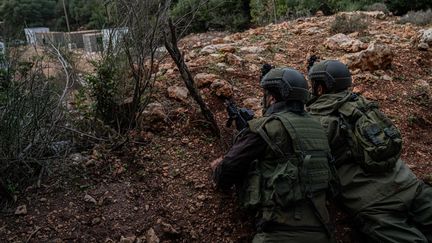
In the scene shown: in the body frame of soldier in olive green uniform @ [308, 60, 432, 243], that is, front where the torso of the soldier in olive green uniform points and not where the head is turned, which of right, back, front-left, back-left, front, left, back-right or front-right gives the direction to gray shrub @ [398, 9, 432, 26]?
front-right

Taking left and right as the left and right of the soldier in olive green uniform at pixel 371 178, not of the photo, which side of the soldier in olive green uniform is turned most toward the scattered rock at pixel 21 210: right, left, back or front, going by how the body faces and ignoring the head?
left

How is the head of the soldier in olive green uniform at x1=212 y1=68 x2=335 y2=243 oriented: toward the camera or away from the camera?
away from the camera

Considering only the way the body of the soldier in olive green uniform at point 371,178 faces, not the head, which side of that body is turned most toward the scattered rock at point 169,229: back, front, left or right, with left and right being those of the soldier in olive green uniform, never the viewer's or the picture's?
left

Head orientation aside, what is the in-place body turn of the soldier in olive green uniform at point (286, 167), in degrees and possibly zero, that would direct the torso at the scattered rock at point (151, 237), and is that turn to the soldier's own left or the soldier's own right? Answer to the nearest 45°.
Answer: approximately 45° to the soldier's own left

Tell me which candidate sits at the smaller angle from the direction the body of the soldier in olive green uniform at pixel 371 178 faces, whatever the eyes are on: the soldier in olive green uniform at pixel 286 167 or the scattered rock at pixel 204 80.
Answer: the scattered rock

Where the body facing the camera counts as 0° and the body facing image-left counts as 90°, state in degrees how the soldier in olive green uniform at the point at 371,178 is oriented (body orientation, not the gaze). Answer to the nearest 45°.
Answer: approximately 135°

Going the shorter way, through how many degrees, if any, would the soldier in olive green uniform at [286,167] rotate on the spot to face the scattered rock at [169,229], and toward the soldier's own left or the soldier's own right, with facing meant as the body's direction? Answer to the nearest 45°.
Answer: approximately 45° to the soldier's own left

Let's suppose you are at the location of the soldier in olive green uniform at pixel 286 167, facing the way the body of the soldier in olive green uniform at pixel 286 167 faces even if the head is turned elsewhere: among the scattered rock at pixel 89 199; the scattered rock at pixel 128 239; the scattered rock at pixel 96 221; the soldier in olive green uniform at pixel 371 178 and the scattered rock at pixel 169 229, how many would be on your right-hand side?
1

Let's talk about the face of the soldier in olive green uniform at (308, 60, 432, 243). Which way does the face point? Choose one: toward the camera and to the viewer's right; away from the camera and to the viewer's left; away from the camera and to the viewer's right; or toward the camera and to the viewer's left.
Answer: away from the camera and to the viewer's left

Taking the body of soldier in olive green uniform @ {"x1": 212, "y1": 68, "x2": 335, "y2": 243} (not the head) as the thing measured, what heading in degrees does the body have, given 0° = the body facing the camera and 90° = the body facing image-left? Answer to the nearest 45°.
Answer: approximately 135°

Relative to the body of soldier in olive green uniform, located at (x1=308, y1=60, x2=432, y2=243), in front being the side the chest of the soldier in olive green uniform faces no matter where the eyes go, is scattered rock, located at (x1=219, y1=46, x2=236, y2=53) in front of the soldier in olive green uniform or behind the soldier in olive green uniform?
in front

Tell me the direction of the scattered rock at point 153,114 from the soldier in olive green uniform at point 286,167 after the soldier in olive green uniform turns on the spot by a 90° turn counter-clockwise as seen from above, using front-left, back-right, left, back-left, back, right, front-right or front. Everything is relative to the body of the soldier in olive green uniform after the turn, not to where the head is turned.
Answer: right

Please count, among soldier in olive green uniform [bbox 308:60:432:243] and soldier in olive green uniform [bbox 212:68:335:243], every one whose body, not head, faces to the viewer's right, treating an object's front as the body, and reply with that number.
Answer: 0

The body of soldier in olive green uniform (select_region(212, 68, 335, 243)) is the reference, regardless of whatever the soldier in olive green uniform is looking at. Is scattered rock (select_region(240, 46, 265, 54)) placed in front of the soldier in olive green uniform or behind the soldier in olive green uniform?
in front

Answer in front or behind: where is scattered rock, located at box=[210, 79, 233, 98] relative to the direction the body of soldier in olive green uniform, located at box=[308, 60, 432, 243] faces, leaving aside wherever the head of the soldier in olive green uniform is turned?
in front

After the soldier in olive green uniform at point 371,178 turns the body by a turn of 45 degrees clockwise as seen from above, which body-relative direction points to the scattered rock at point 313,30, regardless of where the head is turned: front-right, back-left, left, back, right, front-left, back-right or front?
front
